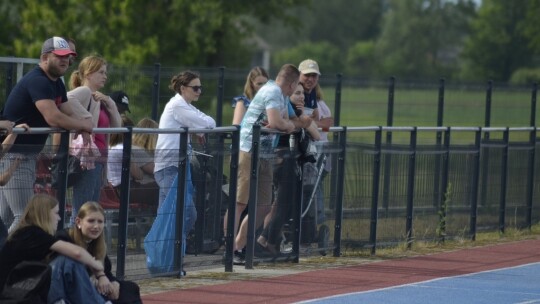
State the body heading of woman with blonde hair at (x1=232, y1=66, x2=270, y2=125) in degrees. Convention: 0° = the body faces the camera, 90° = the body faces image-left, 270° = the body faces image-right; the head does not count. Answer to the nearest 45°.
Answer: approximately 315°

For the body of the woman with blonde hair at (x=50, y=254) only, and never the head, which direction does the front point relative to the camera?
to the viewer's right

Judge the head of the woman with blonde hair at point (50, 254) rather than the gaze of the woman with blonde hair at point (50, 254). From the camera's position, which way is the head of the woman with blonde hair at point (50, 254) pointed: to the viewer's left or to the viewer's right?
to the viewer's right

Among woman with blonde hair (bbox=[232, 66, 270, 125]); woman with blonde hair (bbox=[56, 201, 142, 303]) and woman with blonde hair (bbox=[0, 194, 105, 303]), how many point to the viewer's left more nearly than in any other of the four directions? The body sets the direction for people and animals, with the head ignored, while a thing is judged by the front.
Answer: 0

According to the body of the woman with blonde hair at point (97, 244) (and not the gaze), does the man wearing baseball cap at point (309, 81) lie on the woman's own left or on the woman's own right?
on the woman's own left

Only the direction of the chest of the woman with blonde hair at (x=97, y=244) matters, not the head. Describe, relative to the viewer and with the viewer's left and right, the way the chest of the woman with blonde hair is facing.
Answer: facing the viewer and to the right of the viewer

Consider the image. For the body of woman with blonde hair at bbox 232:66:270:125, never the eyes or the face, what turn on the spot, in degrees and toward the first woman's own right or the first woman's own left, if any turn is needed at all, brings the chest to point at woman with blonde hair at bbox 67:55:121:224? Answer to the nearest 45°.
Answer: approximately 90° to the first woman's own right

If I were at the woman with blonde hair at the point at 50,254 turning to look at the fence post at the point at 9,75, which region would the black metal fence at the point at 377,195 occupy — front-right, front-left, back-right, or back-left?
front-right
